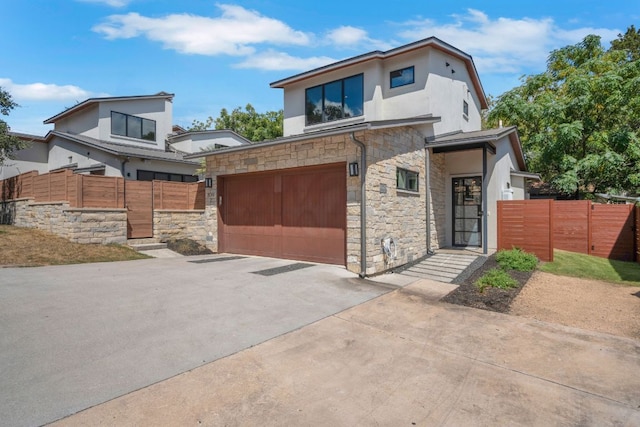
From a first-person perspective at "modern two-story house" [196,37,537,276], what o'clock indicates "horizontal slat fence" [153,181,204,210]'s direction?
The horizontal slat fence is roughly at 2 o'clock from the modern two-story house.

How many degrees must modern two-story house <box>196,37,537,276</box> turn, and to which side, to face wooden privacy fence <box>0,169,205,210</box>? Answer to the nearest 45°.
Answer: approximately 45° to its right

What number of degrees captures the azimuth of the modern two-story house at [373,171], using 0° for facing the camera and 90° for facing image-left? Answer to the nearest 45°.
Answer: approximately 45°

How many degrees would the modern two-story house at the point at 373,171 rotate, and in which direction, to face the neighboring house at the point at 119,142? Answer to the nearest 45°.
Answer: approximately 90° to its right

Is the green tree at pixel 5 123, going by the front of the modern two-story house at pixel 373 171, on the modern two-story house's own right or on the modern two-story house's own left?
on the modern two-story house's own right

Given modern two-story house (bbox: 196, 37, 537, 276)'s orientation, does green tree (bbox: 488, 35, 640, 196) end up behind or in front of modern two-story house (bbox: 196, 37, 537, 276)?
behind
